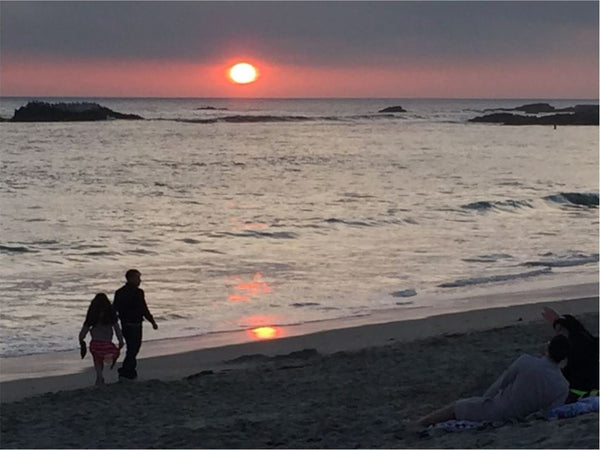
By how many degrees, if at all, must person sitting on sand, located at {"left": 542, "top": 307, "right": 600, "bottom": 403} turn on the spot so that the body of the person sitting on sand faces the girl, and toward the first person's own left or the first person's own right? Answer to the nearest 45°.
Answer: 0° — they already face them

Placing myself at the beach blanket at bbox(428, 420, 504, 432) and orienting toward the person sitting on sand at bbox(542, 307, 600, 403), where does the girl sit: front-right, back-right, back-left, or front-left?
back-left

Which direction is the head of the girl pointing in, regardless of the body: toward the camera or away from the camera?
away from the camera

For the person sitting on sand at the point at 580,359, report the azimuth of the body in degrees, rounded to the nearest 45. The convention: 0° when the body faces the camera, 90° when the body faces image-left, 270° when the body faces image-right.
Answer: approximately 90°

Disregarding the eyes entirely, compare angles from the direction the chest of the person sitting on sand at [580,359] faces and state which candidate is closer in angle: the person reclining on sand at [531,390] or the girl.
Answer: the girl

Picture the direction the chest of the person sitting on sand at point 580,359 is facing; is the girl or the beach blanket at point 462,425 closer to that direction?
the girl
